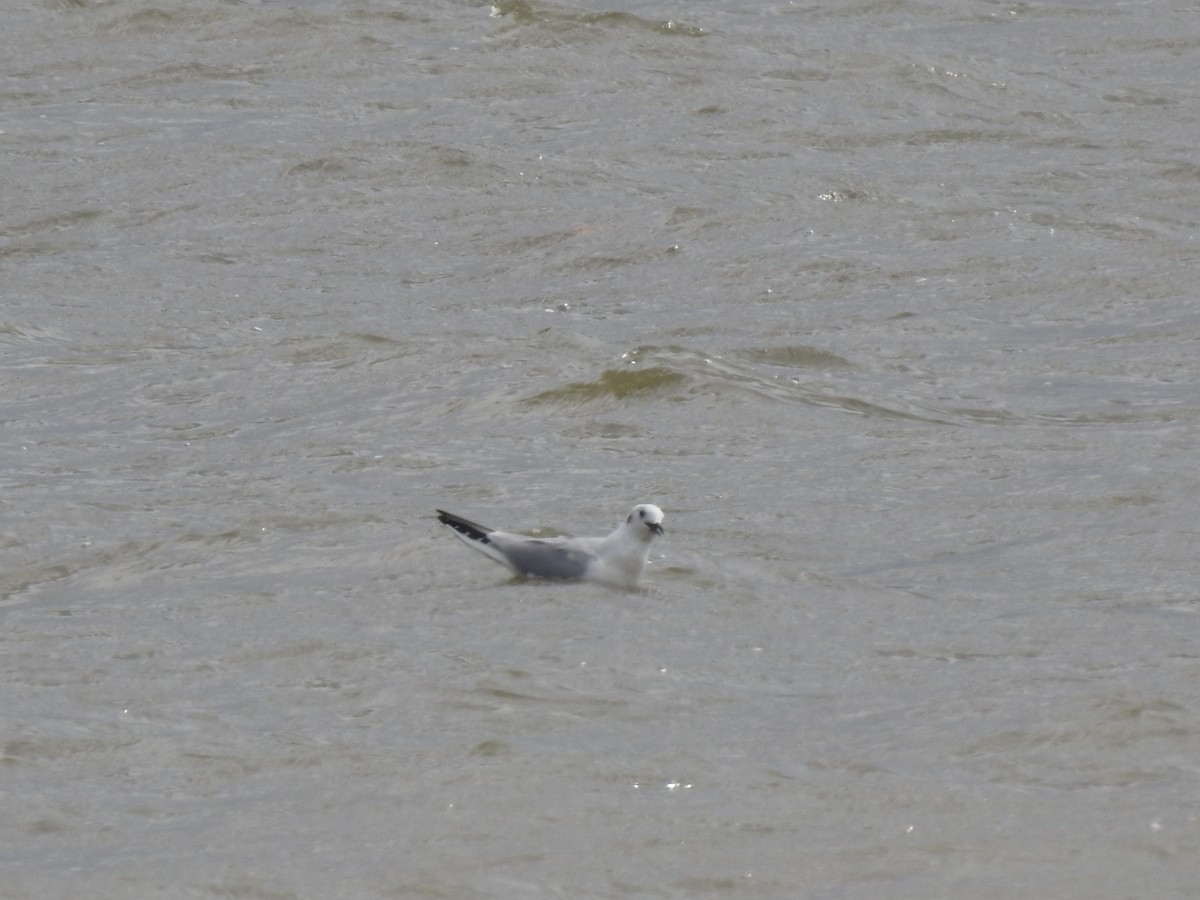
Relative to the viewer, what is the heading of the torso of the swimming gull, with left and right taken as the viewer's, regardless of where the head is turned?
facing to the right of the viewer
